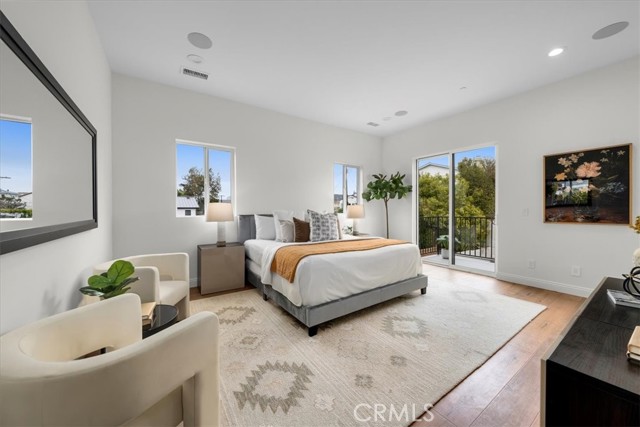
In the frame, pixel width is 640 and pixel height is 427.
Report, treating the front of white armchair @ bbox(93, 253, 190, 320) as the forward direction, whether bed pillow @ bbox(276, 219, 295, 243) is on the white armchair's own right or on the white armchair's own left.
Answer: on the white armchair's own left

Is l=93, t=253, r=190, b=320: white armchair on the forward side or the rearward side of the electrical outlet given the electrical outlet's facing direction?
on the forward side

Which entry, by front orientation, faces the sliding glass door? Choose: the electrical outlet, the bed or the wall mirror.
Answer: the wall mirror

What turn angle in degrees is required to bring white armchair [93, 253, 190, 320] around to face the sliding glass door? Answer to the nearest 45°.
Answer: approximately 45° to its left

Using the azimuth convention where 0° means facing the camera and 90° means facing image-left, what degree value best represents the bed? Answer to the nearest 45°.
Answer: approximately 315°

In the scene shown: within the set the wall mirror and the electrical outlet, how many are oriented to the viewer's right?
1

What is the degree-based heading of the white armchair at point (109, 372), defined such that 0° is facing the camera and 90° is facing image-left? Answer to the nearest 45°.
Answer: approximately 225°

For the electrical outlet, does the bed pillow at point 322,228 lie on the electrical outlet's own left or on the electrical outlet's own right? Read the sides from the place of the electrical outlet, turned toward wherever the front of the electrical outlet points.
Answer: on the electrical outlet's own right

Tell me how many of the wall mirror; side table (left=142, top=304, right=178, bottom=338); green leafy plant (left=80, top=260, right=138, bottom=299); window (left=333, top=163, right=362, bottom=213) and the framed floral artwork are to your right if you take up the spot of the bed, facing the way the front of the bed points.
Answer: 3

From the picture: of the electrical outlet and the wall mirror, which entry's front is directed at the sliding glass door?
the wall mirror

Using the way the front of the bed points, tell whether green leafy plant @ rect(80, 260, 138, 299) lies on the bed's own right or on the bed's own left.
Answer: on the bed's own right

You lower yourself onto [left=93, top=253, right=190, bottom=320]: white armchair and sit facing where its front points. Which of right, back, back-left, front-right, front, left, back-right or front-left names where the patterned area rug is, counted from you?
front

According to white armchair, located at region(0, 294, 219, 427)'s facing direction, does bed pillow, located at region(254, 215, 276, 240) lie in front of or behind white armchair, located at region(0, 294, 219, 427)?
in front

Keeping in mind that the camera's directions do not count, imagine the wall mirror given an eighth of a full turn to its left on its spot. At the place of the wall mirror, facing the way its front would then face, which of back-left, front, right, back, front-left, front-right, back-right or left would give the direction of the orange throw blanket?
front-right

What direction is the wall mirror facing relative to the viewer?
to the viewer's right

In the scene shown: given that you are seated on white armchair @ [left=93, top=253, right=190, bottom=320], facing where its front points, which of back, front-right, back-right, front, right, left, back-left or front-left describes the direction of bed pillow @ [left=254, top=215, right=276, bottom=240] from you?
left
